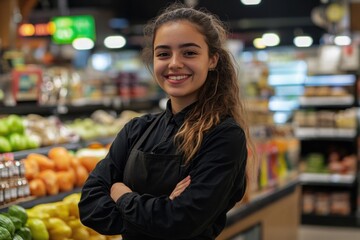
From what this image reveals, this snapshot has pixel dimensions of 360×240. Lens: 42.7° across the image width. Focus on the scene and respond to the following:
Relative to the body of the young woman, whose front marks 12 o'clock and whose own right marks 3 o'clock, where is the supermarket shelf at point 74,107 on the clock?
The supermarket shelf is roughly at 4 o'clock from the young woman.

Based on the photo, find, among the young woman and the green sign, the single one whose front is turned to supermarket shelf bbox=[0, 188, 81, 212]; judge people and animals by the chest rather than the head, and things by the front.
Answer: the green sign

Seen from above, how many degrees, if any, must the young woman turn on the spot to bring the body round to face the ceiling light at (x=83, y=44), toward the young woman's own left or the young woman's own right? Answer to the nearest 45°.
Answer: approximately 135° to the young woman's own right

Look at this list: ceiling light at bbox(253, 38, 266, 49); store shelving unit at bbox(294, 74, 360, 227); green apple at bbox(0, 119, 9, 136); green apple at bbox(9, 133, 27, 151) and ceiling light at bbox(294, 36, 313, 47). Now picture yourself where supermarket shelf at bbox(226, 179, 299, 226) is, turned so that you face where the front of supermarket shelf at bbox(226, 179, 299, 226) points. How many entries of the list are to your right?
2

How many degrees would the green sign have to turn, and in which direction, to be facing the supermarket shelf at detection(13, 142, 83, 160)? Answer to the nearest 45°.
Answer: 0° — it already faces it

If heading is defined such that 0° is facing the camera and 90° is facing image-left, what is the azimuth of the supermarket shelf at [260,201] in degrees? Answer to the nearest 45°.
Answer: approximately 315°

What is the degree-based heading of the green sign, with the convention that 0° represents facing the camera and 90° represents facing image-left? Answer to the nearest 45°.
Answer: approximately 0°

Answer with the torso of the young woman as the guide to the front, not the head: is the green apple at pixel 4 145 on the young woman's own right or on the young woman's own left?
on the young woman's own right
